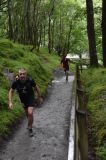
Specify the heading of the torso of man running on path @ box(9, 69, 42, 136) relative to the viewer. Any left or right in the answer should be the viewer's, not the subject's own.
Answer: facing the viewer
